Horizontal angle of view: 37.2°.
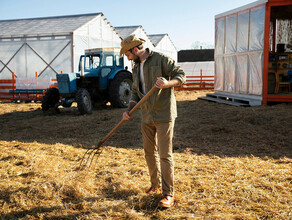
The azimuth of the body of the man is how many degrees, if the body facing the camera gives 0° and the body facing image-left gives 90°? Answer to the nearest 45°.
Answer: approximately 45°

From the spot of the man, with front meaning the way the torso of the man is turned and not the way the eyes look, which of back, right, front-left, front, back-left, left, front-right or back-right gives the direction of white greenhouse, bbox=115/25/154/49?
back-right

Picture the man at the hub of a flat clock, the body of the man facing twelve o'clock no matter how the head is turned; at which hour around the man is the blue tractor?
The blue tractor is roughly at 4 o'clock from the man.

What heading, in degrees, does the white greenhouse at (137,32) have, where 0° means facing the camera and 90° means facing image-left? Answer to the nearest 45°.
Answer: approximately 315°

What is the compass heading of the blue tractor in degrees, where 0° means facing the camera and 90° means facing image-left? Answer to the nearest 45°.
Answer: approximately 45°

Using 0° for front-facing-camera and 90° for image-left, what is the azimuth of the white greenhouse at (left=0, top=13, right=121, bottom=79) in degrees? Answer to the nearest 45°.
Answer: approximately 315°

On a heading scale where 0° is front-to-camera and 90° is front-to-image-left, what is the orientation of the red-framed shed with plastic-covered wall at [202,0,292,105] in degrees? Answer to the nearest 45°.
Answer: approximately 0°

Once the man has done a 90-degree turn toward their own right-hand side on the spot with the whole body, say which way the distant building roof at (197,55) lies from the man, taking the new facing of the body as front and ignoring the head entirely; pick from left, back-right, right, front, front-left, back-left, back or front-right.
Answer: front-right

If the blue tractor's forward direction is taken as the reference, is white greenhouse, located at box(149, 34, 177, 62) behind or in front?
behind

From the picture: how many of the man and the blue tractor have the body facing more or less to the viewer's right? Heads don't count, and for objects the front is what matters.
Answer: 0

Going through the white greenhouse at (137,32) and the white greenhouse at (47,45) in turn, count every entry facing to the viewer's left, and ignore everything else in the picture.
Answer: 0

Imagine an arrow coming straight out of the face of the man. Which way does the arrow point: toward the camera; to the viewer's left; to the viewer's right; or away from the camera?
to the viewer's left
